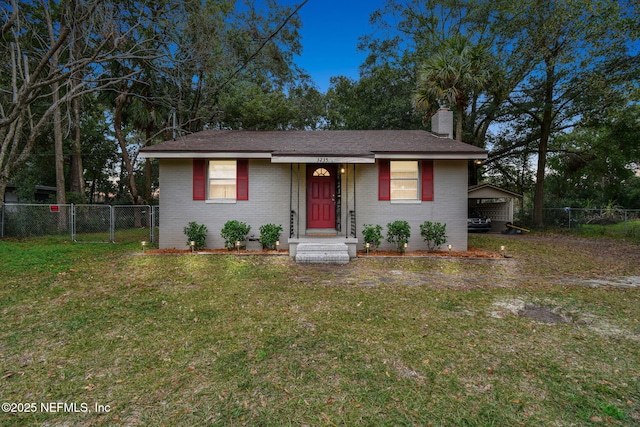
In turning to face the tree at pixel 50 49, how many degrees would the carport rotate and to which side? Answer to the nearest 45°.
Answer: approximately 45° to its right

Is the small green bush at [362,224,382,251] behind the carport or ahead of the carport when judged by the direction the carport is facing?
ahead

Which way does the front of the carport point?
toward the camera

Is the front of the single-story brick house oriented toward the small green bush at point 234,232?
no

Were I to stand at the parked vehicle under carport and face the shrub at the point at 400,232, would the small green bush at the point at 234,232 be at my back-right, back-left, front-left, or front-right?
front-right

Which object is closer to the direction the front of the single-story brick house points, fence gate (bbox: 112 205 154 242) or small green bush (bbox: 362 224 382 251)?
the small green bush

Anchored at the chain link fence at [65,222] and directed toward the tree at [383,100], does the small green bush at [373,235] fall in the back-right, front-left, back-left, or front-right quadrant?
front-right

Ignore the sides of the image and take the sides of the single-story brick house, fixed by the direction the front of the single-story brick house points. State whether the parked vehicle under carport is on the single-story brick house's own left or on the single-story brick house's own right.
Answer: on the single-story brick house's own left

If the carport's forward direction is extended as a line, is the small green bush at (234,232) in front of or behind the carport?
in front

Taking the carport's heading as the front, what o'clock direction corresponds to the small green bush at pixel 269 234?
The small green bush is roughly at 1 o'clock from the carport.

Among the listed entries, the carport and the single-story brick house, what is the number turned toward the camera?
2

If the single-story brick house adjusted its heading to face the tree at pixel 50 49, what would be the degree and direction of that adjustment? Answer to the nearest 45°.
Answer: approximately 90° to its right

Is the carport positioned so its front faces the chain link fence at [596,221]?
no

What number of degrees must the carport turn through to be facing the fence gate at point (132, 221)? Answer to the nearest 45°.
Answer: approximately 45° to its right

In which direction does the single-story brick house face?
toward the camera
